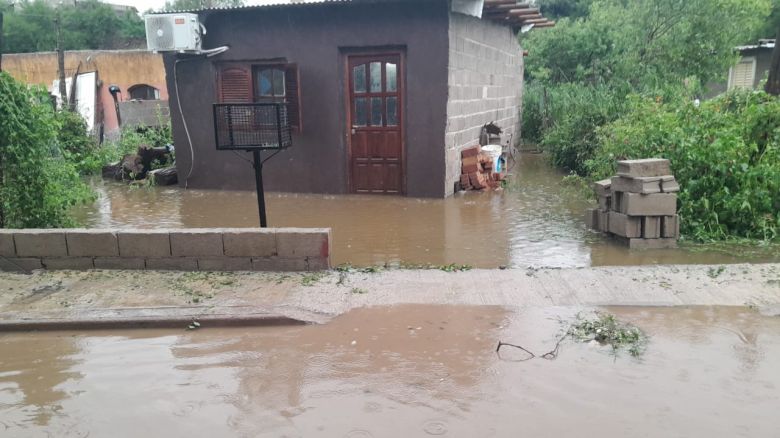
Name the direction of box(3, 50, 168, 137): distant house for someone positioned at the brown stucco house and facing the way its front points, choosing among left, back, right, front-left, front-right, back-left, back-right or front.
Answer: back-right

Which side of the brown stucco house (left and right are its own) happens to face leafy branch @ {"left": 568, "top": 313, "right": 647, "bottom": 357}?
front

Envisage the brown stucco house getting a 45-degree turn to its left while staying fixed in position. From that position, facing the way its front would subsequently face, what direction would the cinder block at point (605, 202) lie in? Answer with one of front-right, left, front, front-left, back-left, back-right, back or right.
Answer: front

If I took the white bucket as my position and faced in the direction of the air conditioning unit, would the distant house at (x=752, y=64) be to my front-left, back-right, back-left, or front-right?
back-right

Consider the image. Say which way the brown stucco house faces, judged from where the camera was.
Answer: facing the viewer

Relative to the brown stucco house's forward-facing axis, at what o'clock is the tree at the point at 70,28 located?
The tree is roughly at 5 o'clock from the brown stucco house.

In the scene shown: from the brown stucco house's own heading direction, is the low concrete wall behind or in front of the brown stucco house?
in front

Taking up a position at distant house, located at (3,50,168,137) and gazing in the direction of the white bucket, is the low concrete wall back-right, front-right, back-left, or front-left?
front-right

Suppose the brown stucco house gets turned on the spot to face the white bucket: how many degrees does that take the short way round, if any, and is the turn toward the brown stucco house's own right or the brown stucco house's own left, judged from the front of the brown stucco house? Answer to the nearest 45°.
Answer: approximately 90° to the brown stucco house's own left

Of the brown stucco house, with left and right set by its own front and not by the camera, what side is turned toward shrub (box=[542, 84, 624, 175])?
left

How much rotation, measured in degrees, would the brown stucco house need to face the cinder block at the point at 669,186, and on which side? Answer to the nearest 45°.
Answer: approximately 45° to its left

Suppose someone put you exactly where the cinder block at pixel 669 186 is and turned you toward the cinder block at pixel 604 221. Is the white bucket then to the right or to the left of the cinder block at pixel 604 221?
right

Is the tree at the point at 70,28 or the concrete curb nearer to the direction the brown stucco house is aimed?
the concrete curb

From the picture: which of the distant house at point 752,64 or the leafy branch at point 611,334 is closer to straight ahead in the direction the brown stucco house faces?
the leafy branch

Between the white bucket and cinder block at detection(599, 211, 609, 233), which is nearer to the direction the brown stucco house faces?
the cinder block
